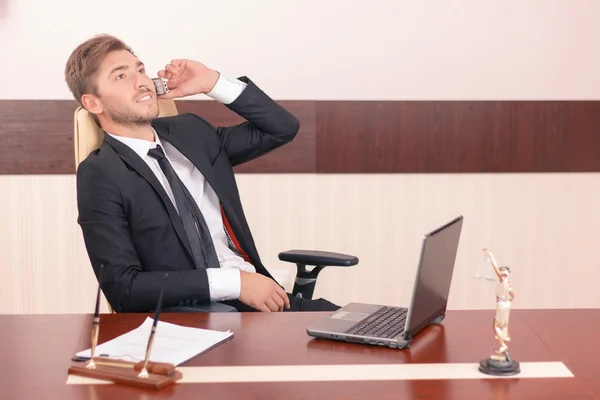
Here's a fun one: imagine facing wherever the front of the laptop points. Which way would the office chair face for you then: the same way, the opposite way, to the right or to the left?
the opposite way

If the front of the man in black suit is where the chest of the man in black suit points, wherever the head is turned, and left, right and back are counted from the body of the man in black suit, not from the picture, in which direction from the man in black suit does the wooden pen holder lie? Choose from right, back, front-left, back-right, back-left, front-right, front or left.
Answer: front-right

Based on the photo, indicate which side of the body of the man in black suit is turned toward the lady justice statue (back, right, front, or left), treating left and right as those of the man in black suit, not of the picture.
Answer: front

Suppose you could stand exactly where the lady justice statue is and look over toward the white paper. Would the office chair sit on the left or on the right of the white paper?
right

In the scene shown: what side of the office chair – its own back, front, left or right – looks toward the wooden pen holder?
right

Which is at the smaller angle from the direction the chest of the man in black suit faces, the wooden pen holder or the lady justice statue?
the lady justice statue

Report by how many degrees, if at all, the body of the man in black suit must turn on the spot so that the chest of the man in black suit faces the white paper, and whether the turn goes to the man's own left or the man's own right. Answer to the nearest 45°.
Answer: approximately 45° to the man's own right

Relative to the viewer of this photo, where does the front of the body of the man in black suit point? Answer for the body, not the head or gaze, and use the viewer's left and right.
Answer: facing the viewer and to the right of the viewer

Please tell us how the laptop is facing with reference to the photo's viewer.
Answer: facing away from the viewer and to the left of the viewer

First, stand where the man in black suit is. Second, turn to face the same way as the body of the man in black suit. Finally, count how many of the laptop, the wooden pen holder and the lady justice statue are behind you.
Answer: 0

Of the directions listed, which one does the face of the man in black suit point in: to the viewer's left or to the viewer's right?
to the viewer's right
